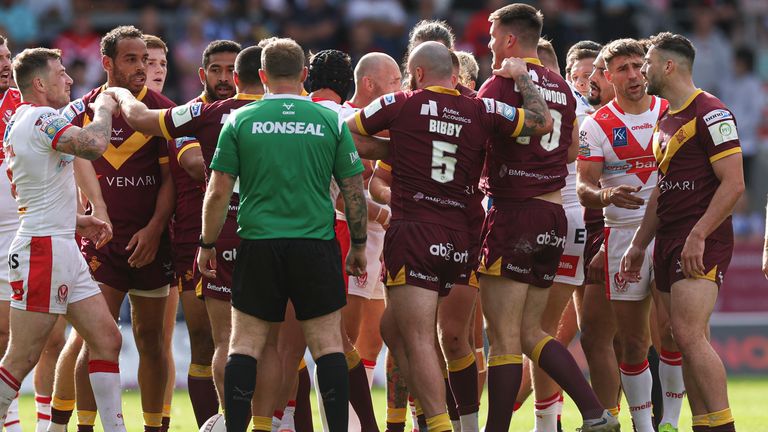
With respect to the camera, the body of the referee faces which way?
away from the camera

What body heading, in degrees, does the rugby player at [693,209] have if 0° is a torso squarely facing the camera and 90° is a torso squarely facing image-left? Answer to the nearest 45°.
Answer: approximately 45°

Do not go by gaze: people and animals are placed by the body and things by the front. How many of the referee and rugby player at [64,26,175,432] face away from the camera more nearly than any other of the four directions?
1

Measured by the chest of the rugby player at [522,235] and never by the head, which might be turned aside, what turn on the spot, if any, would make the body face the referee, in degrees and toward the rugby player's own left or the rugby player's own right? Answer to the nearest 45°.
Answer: approximately 90° to the rugby player's own left

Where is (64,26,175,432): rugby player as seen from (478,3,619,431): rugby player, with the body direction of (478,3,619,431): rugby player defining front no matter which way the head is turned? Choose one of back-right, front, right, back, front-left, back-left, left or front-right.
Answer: front-left

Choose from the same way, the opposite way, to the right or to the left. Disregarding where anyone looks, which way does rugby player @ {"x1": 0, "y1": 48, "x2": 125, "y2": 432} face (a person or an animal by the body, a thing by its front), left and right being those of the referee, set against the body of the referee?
to the right

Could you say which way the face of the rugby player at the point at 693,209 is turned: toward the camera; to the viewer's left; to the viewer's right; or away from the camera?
to the viewer's left

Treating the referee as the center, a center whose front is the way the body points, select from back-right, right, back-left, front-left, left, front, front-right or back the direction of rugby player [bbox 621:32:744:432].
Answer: right

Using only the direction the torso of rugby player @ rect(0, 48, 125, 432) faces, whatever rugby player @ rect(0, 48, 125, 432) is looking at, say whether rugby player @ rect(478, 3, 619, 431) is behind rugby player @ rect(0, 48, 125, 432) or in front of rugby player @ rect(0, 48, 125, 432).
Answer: in front

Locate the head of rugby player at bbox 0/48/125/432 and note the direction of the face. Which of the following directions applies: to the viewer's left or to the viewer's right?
to the viewer's right

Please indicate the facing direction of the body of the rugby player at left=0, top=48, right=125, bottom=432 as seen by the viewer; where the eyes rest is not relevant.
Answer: to the viewer's right

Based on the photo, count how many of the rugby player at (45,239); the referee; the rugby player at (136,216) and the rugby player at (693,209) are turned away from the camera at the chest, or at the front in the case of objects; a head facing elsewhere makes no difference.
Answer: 1
